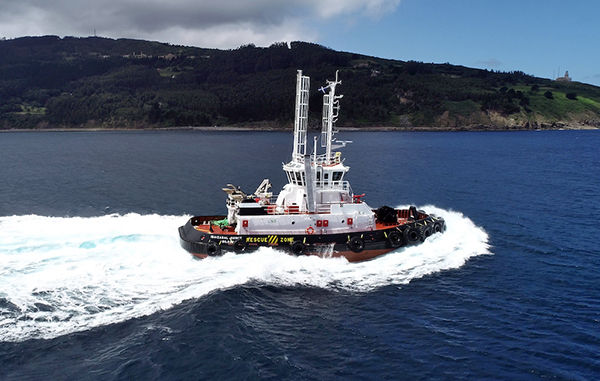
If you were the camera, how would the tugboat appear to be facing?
facing to the right of the viewer
